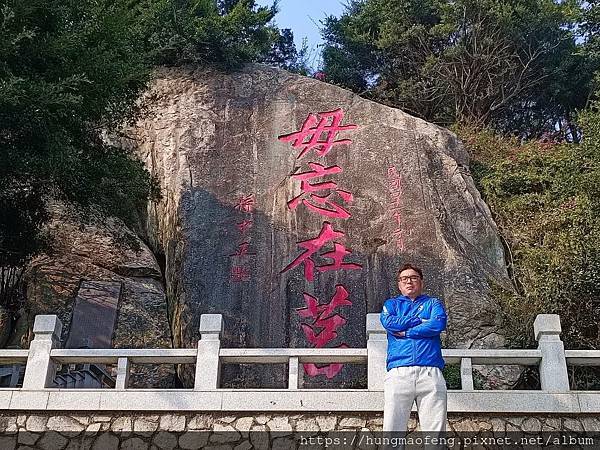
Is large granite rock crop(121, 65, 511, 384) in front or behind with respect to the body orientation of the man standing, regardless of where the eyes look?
behind

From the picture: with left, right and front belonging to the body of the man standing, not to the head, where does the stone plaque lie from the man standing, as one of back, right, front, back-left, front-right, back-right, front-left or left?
back-right

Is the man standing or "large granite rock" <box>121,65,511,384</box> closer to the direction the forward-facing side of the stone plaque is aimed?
the man standing

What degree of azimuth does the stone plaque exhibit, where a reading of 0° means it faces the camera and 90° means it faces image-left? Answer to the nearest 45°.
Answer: approximately 0°

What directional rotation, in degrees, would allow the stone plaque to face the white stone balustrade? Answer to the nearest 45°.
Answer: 0° — it already faces it

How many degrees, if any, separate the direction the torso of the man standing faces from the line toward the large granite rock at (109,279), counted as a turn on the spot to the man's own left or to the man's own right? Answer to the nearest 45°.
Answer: approximately 135° to the man's own right

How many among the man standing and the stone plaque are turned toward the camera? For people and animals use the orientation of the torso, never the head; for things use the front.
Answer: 2
